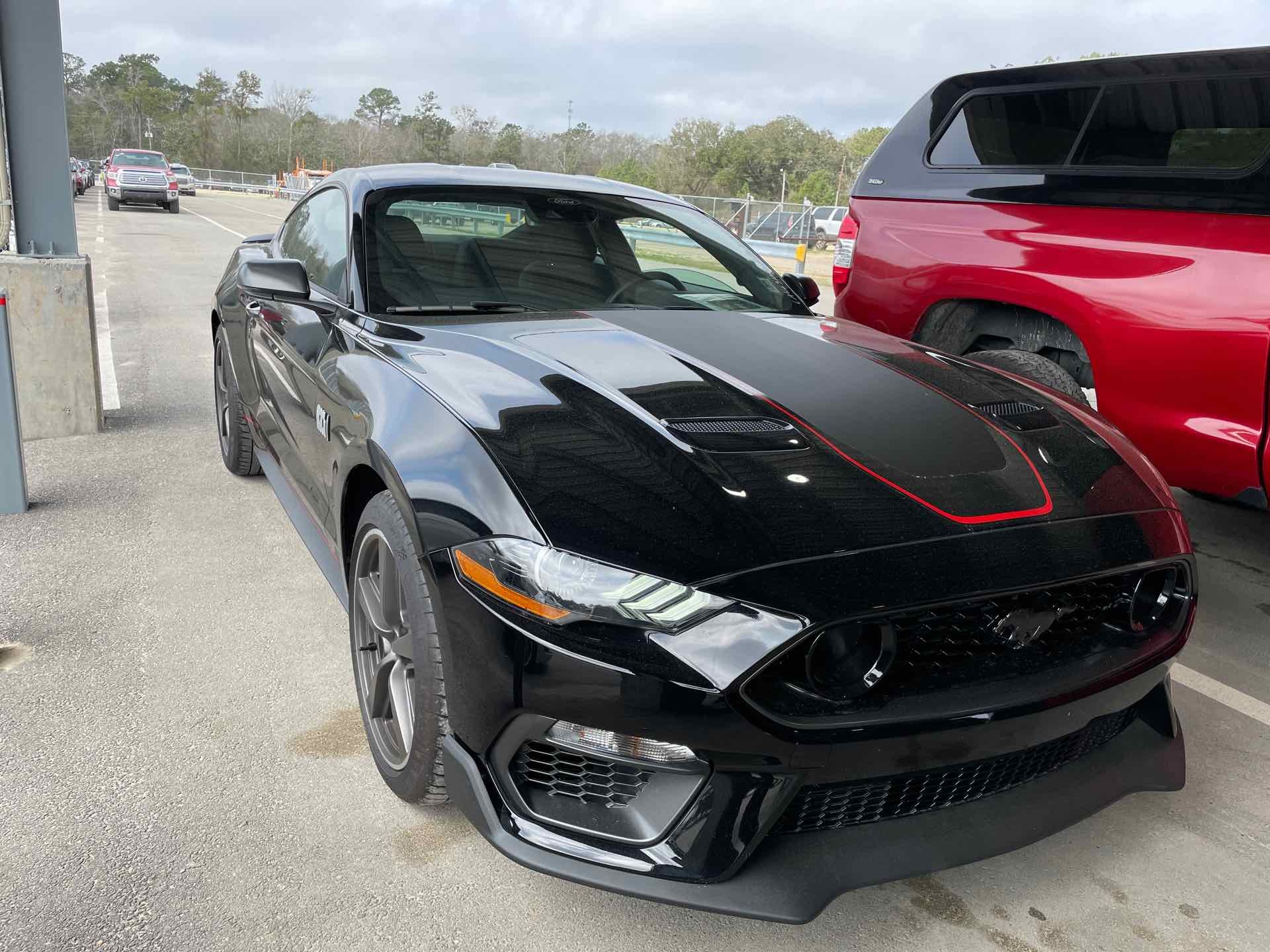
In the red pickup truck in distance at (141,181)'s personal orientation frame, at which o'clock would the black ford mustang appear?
The black ford mustang is roughly at 12 o'clock from the red pickup truck in distance.

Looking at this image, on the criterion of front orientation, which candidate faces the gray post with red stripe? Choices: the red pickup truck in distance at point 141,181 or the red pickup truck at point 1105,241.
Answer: the red pickup truck in distance

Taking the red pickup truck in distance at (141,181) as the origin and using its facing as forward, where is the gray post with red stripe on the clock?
The gray post with red stripe is roughly at 12 o'clock from the red pickup truck in distance.

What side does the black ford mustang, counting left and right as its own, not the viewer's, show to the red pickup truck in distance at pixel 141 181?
back

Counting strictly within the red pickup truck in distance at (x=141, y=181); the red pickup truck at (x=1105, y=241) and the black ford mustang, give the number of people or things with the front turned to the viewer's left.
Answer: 0

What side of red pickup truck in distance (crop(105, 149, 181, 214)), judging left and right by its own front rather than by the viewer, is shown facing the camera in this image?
front

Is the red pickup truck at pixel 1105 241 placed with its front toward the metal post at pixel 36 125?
no

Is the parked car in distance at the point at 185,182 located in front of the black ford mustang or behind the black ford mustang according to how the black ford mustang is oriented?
behind

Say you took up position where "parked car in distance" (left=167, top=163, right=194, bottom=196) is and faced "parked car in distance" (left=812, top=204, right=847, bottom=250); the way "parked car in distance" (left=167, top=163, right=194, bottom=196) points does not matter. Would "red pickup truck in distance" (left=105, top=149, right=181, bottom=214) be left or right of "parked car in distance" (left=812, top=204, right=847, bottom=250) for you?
right

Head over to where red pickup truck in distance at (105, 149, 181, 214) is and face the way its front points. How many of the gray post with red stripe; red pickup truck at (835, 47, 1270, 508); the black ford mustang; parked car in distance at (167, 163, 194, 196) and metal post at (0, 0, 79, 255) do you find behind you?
1

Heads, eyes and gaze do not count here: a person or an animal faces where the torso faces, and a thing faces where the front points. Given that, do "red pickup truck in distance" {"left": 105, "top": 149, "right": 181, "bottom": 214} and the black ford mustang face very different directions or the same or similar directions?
same or similar directions

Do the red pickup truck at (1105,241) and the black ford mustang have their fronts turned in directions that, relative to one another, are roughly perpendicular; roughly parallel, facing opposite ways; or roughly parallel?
roughly parallel

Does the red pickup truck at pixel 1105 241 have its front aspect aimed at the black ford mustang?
no
